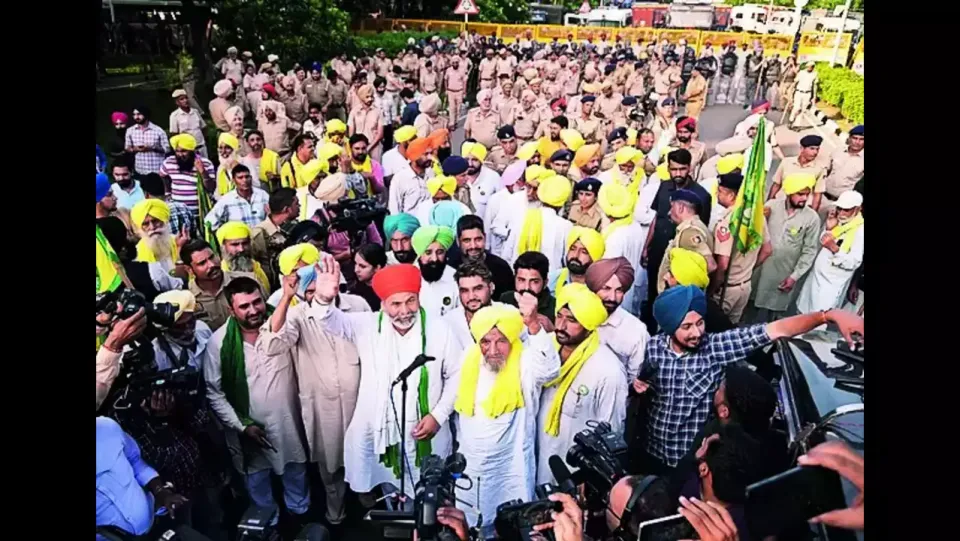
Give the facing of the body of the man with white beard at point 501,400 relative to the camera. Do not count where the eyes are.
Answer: toward the camera

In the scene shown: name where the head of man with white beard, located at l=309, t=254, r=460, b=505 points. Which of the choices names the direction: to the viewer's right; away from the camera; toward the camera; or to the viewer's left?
toward the camera

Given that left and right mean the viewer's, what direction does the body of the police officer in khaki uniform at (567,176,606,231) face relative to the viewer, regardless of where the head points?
facing the viewer

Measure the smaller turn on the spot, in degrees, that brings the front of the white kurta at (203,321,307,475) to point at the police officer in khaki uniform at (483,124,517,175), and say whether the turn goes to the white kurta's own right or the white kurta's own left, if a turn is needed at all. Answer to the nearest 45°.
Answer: approximately 135° to the white kurta's own left

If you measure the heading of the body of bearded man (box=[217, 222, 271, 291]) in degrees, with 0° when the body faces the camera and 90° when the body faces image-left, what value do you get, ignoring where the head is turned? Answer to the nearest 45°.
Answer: approximately 315°

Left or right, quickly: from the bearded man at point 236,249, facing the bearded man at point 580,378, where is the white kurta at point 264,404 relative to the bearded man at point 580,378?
right

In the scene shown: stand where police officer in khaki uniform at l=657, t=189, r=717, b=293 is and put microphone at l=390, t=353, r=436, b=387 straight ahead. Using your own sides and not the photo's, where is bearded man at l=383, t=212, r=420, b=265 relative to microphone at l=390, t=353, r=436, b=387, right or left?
right

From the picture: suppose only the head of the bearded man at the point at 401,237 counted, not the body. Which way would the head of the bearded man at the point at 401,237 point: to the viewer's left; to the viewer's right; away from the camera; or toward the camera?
toward the camera

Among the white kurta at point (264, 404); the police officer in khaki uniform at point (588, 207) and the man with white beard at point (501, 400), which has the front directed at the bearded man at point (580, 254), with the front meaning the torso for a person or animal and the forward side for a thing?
the police officer in khaki uniform

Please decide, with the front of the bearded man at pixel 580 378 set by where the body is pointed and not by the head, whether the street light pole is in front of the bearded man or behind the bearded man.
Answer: behind

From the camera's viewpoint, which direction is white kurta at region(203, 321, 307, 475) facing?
toward the camera

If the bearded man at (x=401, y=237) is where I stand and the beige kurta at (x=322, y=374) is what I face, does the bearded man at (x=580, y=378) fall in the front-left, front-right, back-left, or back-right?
front-left

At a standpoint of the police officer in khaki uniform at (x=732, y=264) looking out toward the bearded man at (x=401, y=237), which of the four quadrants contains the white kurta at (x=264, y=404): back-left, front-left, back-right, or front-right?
front-left
